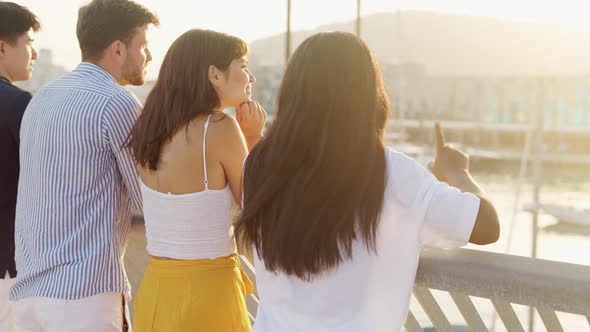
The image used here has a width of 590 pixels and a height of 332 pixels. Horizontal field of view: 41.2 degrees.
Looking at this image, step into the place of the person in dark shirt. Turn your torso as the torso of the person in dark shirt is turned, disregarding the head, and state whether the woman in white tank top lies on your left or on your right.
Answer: on your right

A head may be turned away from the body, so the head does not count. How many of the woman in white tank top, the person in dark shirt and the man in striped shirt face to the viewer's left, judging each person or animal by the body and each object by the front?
0

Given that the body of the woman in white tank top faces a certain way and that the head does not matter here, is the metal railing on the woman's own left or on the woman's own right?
on the woman's own right

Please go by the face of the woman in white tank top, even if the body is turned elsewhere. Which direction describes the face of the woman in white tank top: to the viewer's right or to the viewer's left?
to the viewer's right

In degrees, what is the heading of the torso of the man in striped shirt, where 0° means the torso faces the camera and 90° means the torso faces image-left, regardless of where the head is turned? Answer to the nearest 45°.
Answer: approximately 225°

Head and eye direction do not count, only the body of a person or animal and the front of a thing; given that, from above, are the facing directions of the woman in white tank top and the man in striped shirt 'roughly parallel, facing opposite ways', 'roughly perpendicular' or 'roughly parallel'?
roughly parallel

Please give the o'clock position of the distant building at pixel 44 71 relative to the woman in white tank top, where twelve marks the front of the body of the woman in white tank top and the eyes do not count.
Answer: The distant building is roughly at 10 o'clock from the woman in white tank top.

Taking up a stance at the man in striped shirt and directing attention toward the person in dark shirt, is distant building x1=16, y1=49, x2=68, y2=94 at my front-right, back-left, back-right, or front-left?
front-right

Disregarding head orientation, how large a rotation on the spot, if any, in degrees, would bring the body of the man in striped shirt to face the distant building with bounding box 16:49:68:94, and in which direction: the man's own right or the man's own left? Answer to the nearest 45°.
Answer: approximately 45° to the man's own left

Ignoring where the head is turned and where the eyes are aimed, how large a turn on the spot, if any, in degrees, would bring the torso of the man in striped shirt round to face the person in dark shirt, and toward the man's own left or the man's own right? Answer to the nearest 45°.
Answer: approximately 45° to the man's own left

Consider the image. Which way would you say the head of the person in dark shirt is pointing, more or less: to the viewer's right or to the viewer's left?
to the viewer's right
